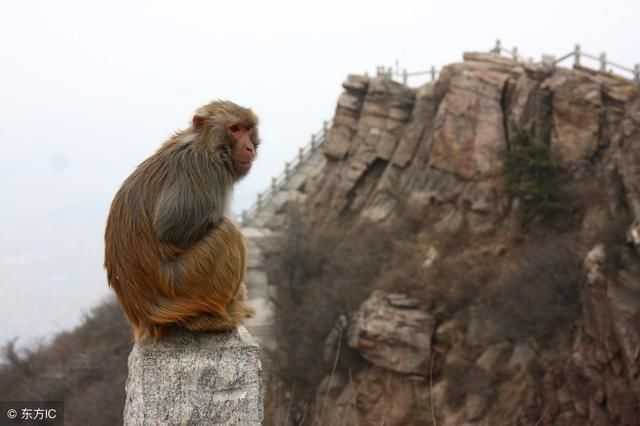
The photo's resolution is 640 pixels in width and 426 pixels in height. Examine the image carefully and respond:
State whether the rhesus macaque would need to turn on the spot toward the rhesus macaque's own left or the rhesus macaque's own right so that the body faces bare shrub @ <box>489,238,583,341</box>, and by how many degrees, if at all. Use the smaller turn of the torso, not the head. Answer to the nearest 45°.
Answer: approximately 45° to the rhesus macaque's own left

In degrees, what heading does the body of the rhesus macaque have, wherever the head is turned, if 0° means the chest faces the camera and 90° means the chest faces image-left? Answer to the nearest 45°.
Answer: approximately 270°
